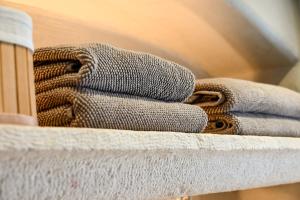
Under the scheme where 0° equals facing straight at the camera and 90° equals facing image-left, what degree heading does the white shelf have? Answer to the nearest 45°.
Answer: approximately 315°
